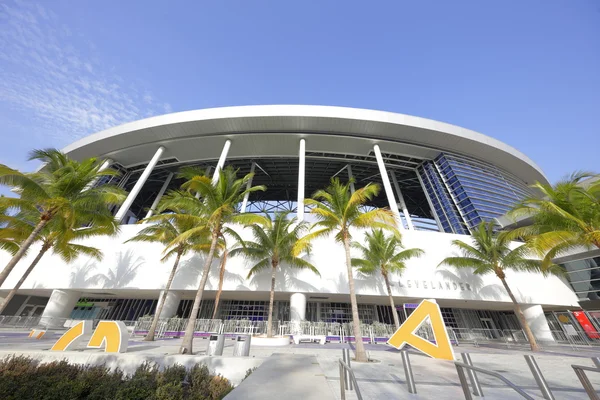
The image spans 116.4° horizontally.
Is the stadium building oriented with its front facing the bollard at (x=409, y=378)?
yes

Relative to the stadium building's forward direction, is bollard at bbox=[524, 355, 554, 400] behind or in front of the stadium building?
in front

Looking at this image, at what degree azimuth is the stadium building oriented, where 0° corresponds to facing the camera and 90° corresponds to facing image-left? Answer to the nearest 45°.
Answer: approximately 0°

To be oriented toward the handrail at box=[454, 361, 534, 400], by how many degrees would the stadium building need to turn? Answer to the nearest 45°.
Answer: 0° — it already faces it
